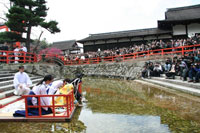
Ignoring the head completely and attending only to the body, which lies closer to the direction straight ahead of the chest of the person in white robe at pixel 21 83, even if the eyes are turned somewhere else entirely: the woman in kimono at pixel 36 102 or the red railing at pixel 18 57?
the woman in kimono

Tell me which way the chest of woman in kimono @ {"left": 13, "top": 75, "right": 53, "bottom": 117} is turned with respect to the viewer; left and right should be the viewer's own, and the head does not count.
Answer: facing to the right of the viewer

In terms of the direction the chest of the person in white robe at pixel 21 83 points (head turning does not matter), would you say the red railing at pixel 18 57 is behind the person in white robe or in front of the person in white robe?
behind

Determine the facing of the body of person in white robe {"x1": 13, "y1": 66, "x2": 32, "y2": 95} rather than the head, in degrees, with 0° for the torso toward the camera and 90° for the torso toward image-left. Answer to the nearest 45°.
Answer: approximately 0°
